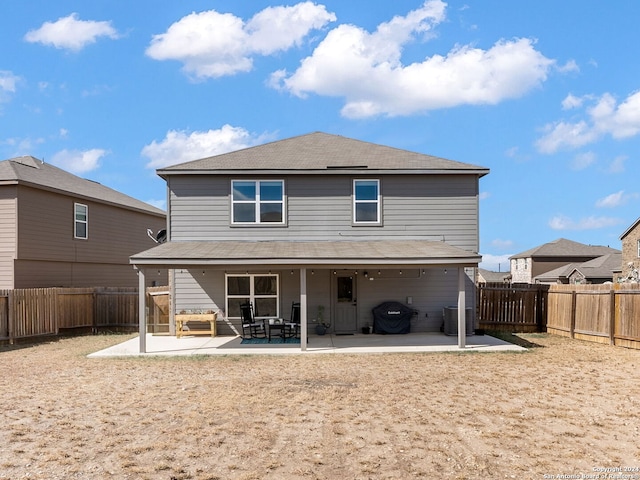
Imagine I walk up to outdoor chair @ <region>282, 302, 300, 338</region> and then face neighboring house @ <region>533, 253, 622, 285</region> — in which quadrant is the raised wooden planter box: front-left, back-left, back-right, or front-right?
back-left

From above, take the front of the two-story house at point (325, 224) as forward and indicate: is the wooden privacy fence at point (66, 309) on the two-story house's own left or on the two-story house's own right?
on the two-story house's own left

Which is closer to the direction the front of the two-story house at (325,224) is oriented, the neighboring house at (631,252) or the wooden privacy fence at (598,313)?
the neighboring house

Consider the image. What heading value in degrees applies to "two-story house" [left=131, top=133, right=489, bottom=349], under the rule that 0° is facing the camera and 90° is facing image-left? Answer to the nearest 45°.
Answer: approximately 180°
